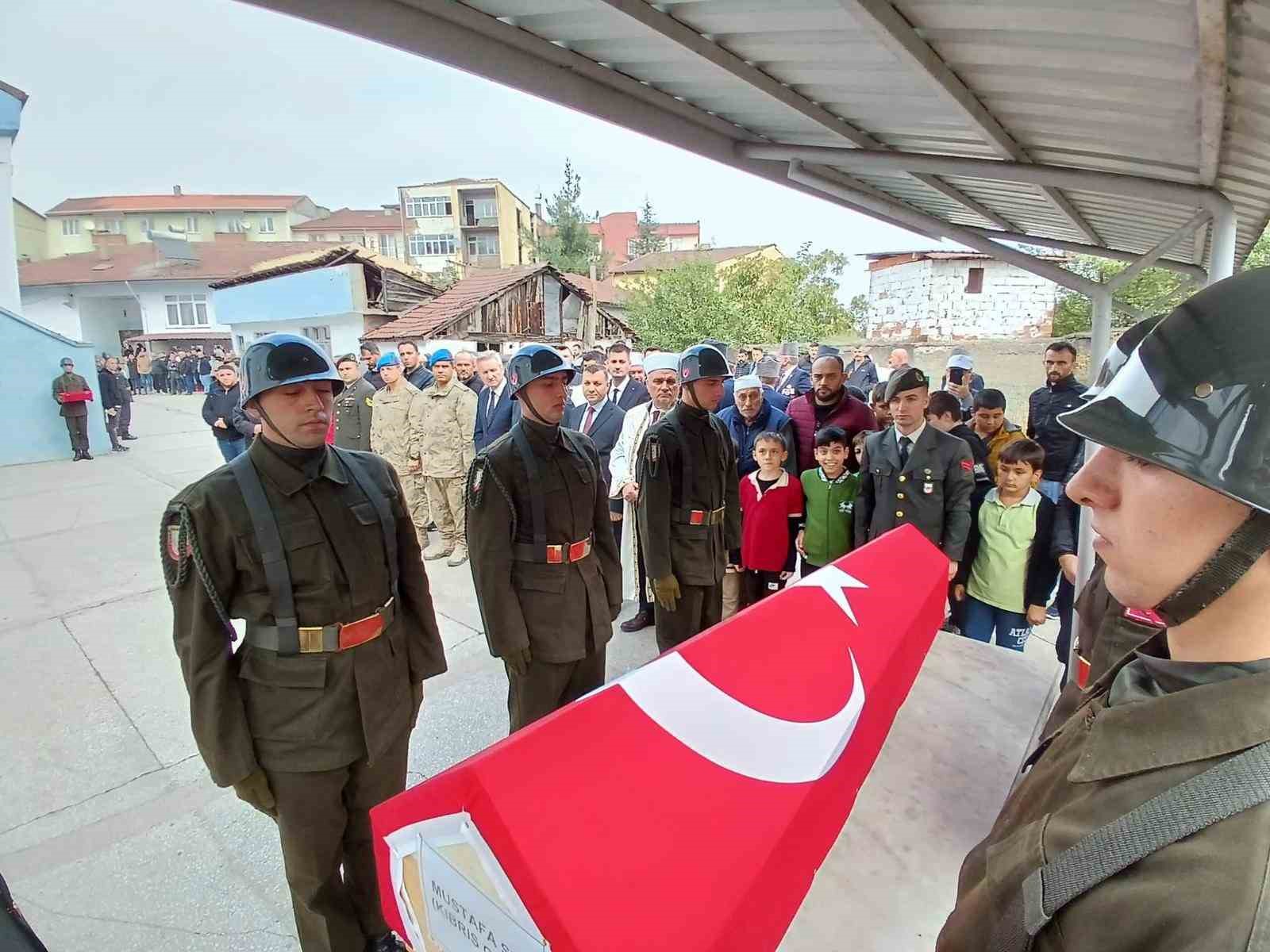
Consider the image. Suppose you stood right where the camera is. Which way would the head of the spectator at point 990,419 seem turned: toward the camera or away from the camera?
toward the camera

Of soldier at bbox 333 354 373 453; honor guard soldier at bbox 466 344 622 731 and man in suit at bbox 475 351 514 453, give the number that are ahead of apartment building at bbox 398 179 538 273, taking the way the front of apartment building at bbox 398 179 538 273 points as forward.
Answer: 3

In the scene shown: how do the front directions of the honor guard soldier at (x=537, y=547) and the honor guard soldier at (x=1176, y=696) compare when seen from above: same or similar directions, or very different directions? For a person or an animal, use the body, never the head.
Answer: very different directions

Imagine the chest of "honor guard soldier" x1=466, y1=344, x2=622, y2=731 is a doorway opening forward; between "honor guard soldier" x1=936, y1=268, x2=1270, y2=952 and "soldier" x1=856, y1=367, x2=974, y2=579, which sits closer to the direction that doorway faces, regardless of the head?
the honor guard soldier

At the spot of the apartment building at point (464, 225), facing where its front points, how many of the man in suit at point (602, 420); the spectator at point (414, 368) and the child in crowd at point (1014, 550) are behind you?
0

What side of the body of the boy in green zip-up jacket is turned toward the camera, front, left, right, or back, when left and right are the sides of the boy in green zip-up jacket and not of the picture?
front

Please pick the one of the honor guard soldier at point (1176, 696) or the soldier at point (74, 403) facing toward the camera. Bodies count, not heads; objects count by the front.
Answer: the soldier

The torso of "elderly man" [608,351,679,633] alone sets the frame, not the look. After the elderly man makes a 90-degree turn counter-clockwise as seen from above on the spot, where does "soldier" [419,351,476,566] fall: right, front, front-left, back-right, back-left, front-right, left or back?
back-left

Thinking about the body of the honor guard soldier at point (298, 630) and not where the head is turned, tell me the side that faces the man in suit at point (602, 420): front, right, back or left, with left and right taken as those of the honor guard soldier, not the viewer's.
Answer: left

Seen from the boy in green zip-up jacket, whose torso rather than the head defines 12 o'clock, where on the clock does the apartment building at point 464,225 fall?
The apartment building is roughly at 5 o'clock from the boy in green zip-up jacket.

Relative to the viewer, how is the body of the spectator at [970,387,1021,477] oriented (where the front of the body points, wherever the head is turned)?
toward the camera

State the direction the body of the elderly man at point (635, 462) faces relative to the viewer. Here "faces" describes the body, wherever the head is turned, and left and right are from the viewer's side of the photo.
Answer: facing the viewer

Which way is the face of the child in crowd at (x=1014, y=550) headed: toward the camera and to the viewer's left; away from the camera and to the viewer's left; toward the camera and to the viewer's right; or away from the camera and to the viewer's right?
toward the camera and to the viewer's left

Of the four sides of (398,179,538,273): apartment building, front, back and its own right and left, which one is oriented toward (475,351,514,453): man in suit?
front

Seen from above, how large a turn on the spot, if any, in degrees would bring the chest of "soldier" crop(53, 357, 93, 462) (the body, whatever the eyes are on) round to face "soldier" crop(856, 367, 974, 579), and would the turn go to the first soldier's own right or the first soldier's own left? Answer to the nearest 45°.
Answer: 0° — they already face them

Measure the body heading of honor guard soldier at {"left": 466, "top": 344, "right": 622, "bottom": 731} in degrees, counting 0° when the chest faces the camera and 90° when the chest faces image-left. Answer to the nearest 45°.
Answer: approximately 315°

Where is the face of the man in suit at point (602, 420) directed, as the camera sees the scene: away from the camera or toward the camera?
toward the camera

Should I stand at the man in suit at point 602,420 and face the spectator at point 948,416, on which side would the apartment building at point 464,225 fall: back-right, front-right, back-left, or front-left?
back-left

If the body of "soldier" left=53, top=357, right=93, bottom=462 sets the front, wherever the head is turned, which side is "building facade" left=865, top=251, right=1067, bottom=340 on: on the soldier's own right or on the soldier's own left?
on the soldier's own left

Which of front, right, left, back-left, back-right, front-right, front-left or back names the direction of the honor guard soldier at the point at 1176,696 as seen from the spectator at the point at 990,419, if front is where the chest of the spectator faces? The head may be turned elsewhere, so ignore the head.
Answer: front

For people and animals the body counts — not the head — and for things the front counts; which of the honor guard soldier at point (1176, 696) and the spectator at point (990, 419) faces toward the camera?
the spectator

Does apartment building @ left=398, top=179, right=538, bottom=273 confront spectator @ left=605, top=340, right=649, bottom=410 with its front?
yes
